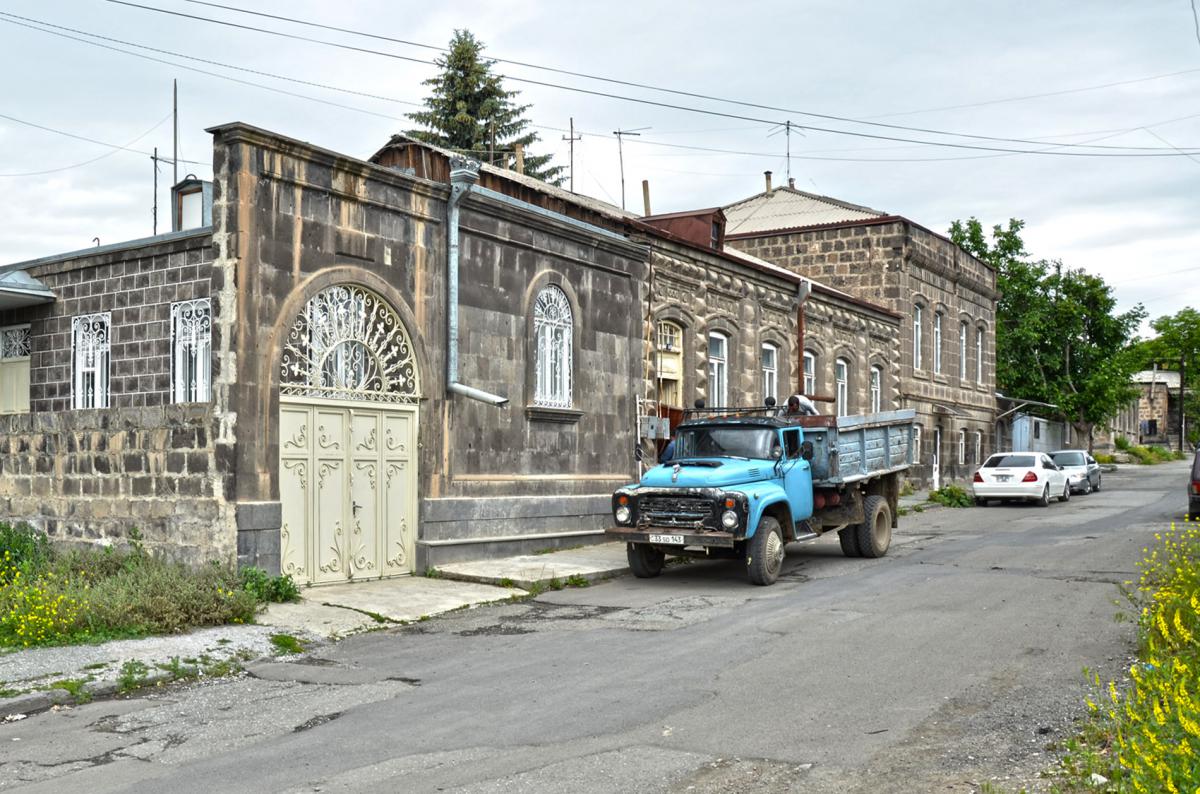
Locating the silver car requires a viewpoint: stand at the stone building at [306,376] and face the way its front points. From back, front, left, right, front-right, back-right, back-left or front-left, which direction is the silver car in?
left

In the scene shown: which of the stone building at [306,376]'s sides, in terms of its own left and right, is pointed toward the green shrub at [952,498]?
left

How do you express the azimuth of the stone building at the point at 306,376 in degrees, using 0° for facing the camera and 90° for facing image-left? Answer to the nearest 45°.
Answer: approximately 315°

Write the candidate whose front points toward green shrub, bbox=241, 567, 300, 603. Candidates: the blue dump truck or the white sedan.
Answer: the blue dump truck

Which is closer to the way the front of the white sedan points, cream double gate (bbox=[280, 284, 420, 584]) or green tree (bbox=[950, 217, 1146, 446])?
the green tree

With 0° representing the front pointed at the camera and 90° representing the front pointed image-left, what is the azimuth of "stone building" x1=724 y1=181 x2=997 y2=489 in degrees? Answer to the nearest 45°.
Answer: approximately 315°

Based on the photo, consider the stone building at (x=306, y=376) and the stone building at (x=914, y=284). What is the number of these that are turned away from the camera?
0

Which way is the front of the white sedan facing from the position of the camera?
facing away from the viewer and to the right of the viewer

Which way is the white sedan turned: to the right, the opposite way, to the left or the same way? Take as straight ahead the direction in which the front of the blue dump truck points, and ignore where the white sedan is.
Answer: the opposite way

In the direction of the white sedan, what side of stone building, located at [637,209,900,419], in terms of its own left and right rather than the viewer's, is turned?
left

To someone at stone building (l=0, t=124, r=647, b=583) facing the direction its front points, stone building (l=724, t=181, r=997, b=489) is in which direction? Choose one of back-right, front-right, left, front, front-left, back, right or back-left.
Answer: left
